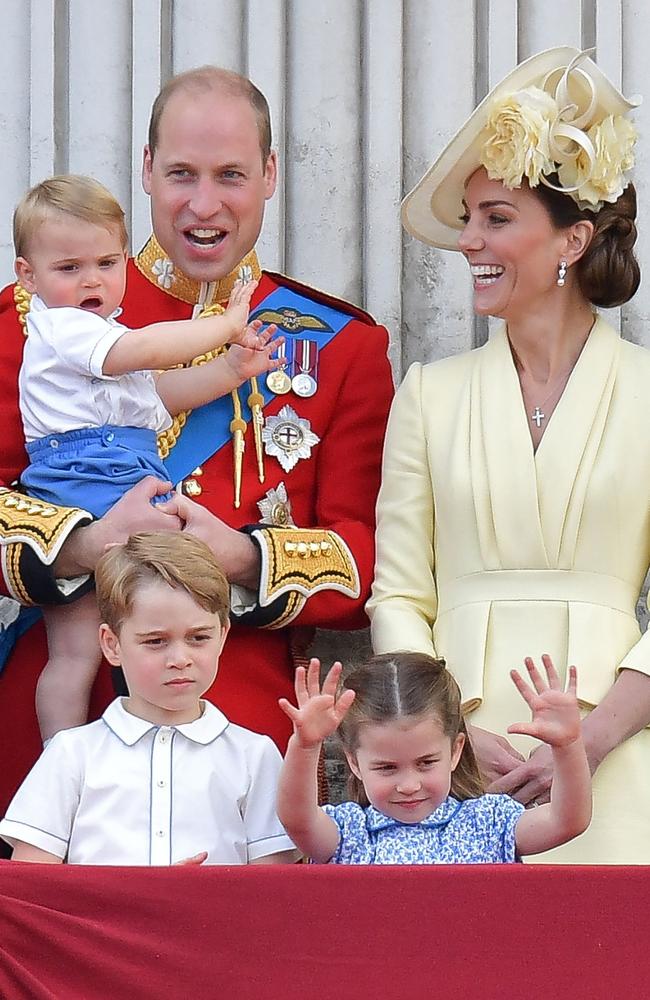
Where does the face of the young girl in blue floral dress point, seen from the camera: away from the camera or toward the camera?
toward the camera

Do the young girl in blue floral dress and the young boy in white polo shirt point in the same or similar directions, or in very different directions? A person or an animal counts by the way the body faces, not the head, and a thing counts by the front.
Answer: same or similar directions

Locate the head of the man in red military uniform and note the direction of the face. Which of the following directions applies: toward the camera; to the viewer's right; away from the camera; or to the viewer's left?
toward the camera

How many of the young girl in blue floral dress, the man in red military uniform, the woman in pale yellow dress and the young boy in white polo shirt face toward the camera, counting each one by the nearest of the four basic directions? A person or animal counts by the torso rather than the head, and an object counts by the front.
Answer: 4

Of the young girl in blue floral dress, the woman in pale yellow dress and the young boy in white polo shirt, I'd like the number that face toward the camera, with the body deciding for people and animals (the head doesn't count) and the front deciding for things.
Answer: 3

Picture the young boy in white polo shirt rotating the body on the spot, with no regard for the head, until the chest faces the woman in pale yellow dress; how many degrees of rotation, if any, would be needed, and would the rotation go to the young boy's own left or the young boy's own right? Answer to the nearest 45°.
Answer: approximately 135° to the young boy's own left

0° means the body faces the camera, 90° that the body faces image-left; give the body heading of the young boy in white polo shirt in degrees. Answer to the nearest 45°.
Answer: approximately 0°

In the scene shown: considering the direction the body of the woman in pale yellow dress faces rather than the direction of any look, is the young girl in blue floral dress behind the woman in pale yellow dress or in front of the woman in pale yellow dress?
in front

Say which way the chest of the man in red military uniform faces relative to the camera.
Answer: toward the camera

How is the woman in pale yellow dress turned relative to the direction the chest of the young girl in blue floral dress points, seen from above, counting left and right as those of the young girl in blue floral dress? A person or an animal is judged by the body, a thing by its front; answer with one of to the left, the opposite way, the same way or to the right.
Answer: the same way

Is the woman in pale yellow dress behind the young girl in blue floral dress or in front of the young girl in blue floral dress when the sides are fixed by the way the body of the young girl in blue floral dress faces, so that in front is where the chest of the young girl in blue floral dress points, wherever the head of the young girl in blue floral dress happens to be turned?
behind

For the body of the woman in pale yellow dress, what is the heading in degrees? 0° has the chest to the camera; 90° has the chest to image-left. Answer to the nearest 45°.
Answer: approximately 0°

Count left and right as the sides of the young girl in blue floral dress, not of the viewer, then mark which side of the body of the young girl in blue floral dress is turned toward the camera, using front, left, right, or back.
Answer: front

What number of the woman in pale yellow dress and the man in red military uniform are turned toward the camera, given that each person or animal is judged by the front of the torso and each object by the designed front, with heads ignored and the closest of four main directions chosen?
2

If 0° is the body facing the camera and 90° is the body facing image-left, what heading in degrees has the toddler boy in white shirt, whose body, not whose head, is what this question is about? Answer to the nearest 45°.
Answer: approximately 315°
